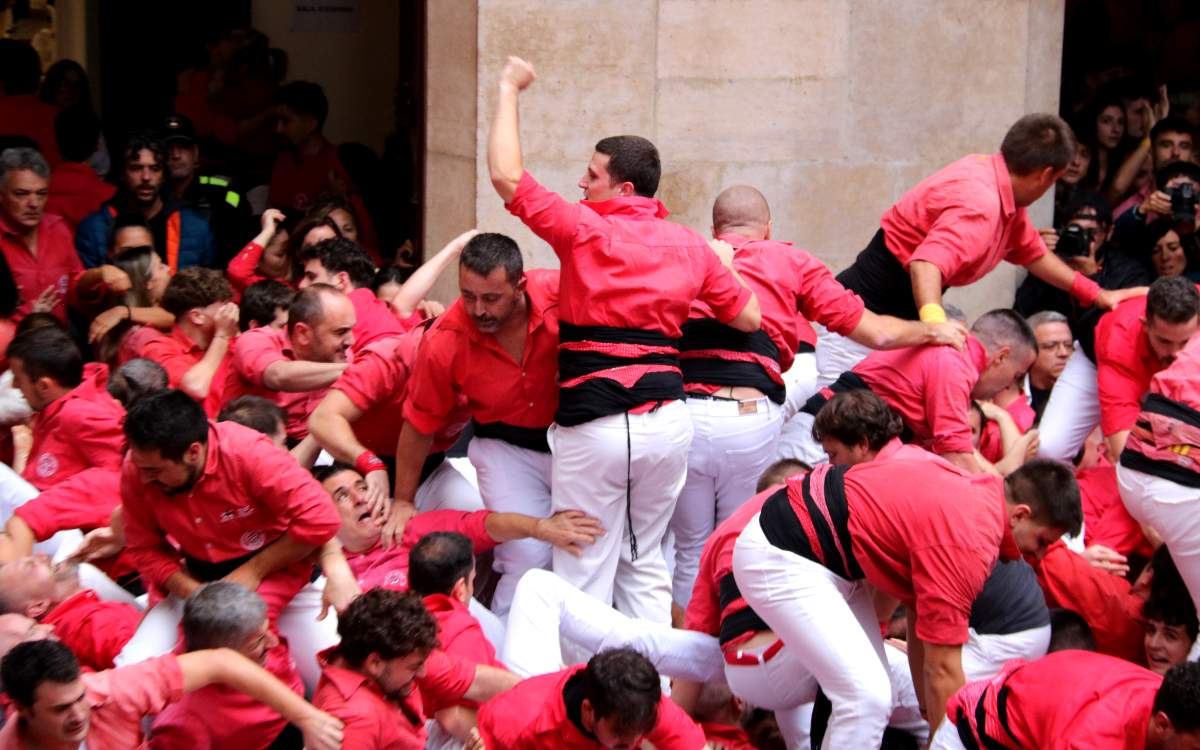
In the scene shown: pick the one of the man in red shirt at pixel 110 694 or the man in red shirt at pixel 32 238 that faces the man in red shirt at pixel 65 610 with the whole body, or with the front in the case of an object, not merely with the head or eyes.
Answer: the man in red shirt at pixel 32 238

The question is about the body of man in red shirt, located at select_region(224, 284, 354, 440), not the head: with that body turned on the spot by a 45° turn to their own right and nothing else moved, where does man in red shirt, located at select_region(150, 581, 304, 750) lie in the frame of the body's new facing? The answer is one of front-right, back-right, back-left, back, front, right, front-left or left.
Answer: front-right

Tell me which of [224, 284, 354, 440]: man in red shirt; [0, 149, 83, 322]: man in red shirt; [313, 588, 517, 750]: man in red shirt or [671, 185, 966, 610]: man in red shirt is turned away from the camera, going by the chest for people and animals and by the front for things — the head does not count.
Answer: [671, 185, 966, 610]: man in red shirt

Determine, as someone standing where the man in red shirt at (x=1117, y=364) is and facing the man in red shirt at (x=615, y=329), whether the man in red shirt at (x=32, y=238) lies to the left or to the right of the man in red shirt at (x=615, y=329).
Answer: right

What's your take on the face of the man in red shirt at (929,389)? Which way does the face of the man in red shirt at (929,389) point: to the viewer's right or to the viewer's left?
to the viewer's right

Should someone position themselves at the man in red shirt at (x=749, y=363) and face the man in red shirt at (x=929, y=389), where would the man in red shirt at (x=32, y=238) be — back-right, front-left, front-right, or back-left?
back-left

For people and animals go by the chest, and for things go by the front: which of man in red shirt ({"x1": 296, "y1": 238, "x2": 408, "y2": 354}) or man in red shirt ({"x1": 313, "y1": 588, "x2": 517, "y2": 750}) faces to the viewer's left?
man in red shirt ({"x1": 296, "y1": 238, "x2": 408, "y2": 354})

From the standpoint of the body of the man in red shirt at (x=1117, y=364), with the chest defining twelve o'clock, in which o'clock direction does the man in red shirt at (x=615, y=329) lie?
the man in red shirt at (x=615, y=329) is roughly at 3 o'clock from the man in red shirt at (x=1117, y=364).

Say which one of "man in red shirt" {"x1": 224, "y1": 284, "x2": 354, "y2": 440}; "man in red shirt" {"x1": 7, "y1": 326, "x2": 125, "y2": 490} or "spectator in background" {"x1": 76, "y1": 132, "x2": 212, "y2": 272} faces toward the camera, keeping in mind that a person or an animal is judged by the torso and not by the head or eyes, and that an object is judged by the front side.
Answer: the spectator in background

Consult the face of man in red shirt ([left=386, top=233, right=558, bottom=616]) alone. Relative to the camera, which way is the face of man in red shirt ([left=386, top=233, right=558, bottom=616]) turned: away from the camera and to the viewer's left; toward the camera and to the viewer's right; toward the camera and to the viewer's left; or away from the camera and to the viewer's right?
toward the camera and to the viewer's left

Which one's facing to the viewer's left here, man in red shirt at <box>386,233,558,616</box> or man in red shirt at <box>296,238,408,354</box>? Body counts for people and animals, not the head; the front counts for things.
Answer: man in red shirt at <box>296,238,408,354</box>

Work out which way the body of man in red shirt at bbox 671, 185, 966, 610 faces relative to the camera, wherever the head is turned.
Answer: away from the camera

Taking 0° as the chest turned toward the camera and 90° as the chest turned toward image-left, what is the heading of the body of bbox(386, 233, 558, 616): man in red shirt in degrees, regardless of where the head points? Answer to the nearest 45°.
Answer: approximately 0°
